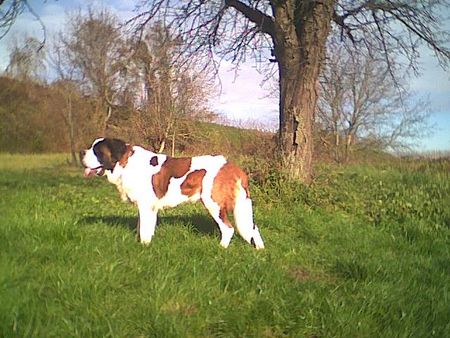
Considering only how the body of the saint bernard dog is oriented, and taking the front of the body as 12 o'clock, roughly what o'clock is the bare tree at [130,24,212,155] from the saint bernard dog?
The bare tree is roughly at 3 o'clock from the saint bernard dog.

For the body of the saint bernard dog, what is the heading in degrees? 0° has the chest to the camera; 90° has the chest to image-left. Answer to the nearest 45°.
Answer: approximately 90°
